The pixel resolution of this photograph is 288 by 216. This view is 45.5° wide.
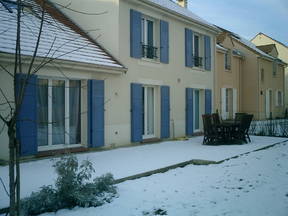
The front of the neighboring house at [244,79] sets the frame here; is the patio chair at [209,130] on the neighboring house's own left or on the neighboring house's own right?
on the neighboring house's own right

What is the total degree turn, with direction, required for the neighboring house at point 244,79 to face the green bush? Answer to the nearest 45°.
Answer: approximately 45° to its right

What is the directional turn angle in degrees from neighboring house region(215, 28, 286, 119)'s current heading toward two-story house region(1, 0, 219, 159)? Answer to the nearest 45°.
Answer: approximately 45° to its right

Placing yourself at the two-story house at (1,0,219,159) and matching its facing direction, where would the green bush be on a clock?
The green bush is roughly at 2 o'clock from the two-story house.

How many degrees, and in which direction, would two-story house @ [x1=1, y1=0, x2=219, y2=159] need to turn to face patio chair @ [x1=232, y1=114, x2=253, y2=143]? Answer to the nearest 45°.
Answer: approximately 45° to its left

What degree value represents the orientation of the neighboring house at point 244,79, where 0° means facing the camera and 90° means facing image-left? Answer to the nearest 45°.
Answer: approximately 315°

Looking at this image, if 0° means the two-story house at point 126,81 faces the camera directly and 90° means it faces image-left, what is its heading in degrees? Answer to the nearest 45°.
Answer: approximately 315°

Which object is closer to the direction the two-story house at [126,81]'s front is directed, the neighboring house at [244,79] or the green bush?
the green bush
